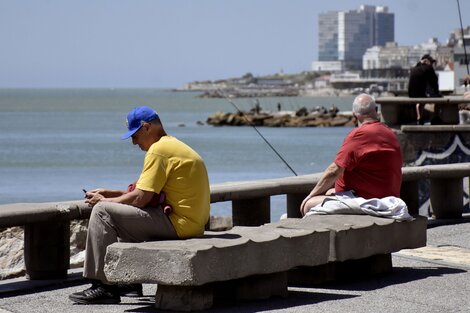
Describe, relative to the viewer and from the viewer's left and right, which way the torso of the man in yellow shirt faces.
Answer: facing to the left of the viewer

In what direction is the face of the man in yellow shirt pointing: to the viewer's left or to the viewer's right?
to the viewer's left

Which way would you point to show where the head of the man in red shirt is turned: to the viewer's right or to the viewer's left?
to the viewer's left

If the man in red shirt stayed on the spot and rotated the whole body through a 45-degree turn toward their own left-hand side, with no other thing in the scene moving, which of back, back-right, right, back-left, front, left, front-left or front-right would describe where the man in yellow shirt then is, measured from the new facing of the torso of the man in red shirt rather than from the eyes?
front-left

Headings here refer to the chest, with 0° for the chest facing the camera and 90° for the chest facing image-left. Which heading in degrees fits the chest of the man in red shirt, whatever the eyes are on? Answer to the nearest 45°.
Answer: approximately 135°
